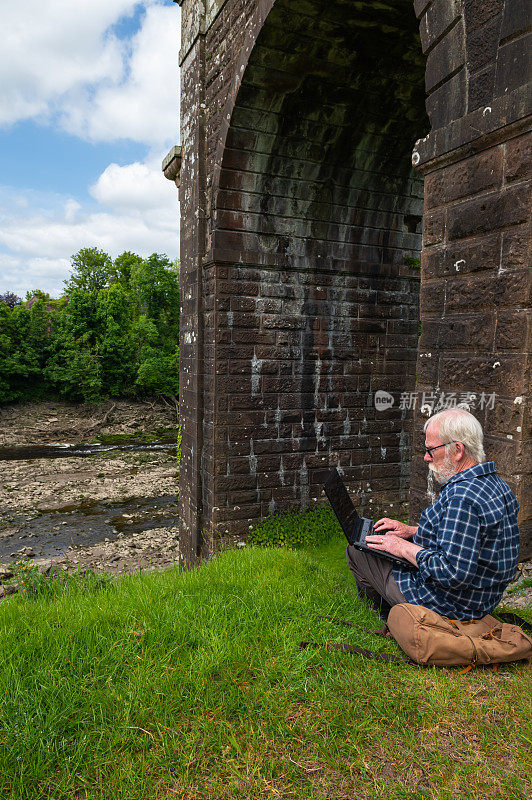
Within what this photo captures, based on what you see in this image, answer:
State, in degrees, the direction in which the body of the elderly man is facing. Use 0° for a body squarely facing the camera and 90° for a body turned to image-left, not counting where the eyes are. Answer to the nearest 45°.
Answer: approximately 90°

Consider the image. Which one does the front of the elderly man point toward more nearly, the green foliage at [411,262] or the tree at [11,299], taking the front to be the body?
the tree
